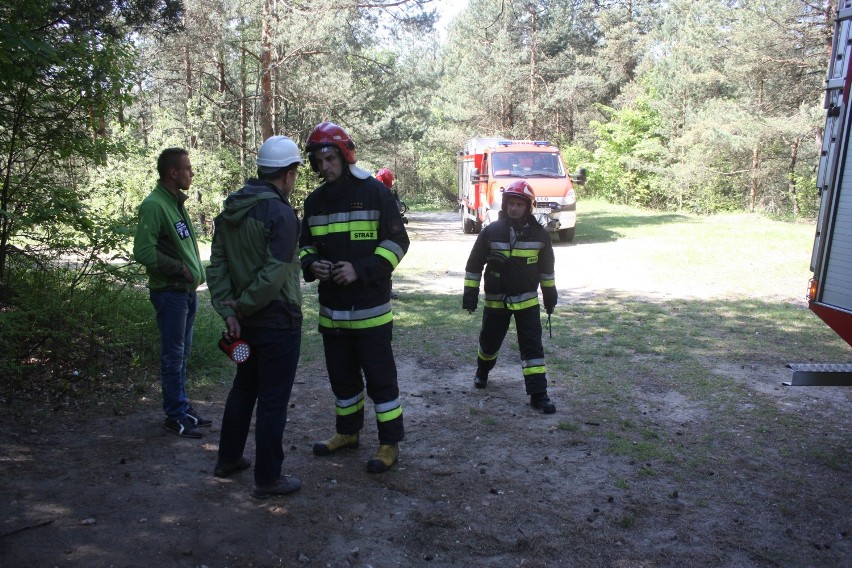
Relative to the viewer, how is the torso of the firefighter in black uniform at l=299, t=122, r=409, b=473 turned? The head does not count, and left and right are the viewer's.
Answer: facing the viewer and to the left of the viewer

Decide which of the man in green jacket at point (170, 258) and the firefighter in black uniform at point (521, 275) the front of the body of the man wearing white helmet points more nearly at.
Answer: the firefighter in black uniform

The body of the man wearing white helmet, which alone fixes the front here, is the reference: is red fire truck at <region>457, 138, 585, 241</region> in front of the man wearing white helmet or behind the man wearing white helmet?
in front

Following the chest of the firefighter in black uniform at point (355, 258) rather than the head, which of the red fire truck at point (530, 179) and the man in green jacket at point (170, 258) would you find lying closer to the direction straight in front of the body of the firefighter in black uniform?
the man in green jacket

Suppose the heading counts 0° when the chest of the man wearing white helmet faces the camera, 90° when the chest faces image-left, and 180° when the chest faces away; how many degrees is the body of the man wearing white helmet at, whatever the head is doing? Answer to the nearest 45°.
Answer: approximately 225°

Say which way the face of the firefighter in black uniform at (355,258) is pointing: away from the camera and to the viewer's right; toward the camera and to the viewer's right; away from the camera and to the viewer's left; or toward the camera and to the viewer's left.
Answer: toward the camera and to the viewer's left

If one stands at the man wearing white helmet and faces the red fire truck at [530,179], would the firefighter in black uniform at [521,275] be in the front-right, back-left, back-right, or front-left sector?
front-right

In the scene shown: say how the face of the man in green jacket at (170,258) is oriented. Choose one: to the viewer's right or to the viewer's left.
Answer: to the viewer's right

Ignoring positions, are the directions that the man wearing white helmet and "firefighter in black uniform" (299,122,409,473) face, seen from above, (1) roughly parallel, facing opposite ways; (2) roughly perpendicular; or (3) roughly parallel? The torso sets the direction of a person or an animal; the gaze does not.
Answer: roughly parallel, facing opposite ways

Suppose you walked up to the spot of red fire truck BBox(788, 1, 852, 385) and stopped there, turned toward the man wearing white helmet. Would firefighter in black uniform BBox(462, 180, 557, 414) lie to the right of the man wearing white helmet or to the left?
right

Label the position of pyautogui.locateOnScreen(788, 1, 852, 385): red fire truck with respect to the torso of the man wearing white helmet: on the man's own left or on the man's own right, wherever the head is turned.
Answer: on the man's own right

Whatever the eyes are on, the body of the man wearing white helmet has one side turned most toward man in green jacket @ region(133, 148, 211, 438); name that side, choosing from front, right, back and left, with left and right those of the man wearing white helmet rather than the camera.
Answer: left

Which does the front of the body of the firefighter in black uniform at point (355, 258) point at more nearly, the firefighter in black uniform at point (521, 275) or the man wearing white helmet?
the man wearing white helmet

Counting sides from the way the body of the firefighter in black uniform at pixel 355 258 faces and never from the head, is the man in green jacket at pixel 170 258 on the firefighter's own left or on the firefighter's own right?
on the firefighter's own right
